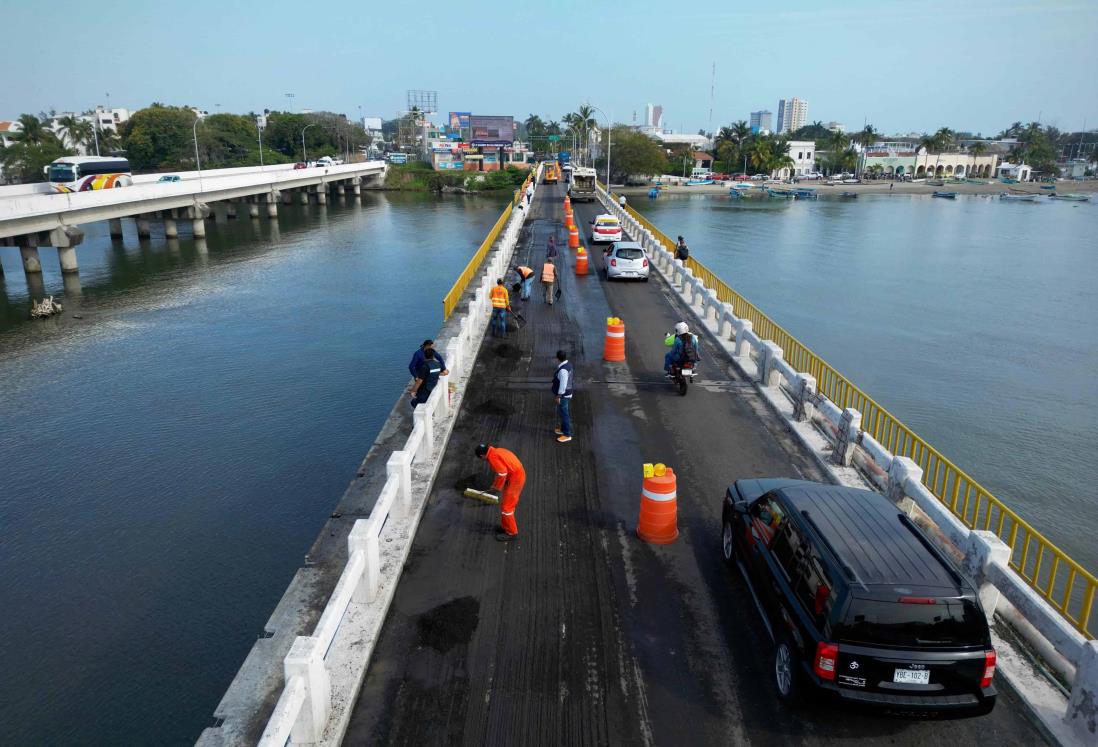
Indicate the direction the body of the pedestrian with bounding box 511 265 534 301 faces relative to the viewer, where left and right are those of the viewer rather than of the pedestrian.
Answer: facing to the left of the viewer

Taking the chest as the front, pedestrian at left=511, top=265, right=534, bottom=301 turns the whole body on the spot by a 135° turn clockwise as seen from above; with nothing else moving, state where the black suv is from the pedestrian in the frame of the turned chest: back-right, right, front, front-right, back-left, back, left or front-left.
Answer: back-right

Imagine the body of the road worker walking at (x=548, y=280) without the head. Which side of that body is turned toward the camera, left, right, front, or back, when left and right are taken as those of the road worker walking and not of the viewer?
back

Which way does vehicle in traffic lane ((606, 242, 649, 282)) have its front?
away from the camera

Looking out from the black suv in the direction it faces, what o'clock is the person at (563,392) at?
The person is roughly at 12 o'clock from the black suv.

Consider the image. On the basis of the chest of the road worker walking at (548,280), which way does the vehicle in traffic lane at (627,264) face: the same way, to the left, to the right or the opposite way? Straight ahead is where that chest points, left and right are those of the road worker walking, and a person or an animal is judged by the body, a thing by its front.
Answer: the same way

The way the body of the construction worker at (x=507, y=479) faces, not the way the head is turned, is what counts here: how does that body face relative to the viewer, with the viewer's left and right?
facing to the left of the viewer

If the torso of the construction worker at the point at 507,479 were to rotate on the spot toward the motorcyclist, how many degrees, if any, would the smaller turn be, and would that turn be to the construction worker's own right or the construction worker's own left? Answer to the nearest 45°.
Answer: approximately 135° to the construction worker's own right

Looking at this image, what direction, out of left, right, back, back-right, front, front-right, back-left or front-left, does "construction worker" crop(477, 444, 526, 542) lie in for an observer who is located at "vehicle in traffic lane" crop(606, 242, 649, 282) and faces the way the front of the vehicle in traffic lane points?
back

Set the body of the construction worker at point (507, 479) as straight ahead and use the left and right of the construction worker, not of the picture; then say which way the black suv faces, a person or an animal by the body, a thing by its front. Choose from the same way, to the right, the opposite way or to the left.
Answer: to the right

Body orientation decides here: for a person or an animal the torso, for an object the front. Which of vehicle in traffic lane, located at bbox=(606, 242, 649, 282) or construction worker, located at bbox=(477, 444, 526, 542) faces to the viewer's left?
the construction worker
